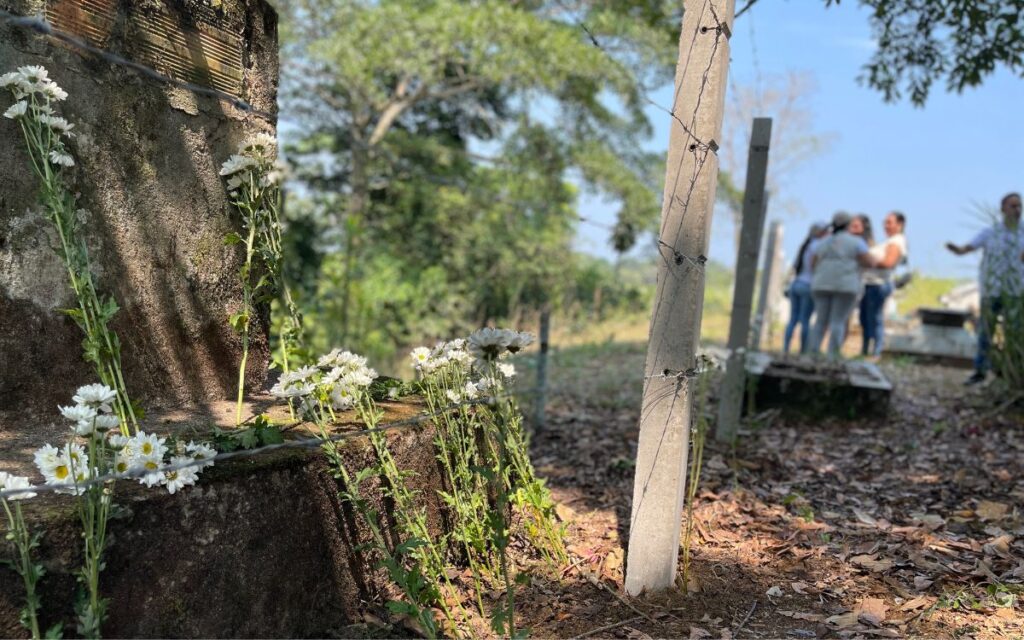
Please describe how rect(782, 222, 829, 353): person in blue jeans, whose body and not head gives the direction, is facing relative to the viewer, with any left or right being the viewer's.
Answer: facing away from the viewer and to the right of the viewer

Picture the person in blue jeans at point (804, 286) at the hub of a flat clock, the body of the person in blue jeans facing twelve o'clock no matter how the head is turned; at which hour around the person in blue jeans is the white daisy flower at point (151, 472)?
The white daisy flower is roughly at 5 o'clock from the person in blue jeans.

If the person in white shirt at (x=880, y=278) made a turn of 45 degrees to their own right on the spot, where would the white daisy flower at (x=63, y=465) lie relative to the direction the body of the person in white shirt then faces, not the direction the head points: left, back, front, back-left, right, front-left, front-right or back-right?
back-left

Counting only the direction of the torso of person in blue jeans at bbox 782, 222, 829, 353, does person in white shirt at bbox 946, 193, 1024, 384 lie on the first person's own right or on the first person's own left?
on the first person's own right

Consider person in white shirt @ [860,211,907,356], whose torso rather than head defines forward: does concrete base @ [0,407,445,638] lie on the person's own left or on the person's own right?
on the person's own left

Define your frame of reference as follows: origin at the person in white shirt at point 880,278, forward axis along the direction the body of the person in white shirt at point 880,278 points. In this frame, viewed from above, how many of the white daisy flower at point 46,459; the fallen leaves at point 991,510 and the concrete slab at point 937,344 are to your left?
2

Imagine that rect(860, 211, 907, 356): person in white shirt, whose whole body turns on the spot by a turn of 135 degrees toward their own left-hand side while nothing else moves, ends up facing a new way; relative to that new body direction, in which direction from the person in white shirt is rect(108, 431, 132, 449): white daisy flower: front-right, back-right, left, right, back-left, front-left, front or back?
front-right

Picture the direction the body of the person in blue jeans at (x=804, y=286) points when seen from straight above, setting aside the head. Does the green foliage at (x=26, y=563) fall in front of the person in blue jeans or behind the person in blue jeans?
behind

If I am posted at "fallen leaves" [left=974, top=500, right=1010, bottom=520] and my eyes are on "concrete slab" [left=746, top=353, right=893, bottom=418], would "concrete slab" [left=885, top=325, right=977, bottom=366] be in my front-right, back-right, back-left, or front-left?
front-right

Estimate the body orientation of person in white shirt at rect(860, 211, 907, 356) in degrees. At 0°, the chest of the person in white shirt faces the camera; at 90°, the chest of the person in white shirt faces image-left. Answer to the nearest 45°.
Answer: approximately 90°

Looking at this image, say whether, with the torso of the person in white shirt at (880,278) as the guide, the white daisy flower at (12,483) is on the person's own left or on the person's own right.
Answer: on the person's own left

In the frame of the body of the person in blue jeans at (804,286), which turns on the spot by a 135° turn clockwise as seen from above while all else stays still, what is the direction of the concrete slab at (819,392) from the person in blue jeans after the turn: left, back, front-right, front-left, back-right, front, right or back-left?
front

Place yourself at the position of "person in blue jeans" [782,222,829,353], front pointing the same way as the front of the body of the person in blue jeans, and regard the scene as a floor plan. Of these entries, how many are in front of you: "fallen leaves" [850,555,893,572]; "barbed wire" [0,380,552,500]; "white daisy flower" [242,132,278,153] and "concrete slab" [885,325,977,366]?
1

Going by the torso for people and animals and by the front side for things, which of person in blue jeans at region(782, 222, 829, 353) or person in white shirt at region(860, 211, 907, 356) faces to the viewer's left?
the person in white shirt

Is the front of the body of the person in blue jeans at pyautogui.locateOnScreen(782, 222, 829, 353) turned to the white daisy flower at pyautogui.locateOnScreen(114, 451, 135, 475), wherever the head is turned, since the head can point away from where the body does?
no

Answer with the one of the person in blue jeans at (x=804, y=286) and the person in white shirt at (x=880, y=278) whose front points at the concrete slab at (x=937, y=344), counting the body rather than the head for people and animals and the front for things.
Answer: the person in blue jeans

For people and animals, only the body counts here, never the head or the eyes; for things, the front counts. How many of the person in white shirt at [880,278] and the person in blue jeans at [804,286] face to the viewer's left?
1
